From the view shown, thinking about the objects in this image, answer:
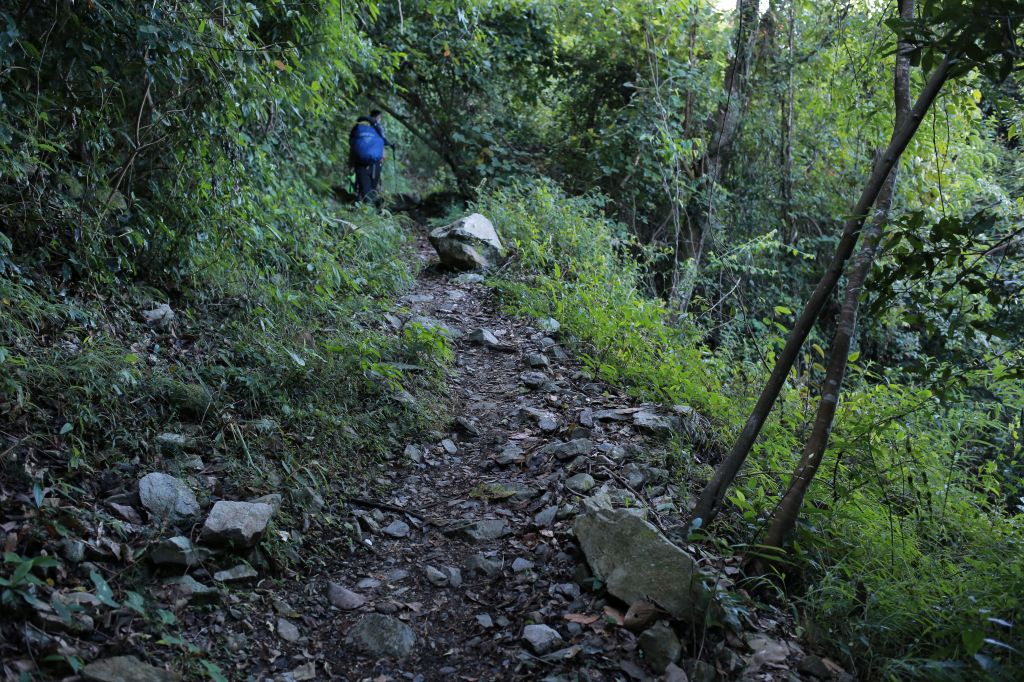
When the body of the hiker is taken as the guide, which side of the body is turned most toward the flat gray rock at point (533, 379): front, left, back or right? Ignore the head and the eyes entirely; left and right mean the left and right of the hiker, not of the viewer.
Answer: back

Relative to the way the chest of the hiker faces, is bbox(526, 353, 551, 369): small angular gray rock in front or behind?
behind

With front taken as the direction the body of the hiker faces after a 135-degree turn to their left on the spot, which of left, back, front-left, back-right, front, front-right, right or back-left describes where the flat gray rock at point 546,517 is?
front-left

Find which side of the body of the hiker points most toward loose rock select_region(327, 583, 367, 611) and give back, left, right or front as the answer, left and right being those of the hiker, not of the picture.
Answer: back

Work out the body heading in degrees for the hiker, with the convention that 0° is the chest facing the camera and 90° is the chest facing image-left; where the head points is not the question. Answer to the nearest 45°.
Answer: approximately 180°

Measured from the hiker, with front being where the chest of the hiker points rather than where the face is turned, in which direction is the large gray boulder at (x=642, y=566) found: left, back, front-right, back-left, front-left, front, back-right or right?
back

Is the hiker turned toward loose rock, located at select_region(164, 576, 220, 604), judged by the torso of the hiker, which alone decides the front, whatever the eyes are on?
no

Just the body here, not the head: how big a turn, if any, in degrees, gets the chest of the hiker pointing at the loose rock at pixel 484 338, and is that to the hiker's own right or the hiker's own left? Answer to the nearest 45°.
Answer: approximately 180°

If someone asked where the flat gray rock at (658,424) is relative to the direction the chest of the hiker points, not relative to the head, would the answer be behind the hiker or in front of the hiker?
behind

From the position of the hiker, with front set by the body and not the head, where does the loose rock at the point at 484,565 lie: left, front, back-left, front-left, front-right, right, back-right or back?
back

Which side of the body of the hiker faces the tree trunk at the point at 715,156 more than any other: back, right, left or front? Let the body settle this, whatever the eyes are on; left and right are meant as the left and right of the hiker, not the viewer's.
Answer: right

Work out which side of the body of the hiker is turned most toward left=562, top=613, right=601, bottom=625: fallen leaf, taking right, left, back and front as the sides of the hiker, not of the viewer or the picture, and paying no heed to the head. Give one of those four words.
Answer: back

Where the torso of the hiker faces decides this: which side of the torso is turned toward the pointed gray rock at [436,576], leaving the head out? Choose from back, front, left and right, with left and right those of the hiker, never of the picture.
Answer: back

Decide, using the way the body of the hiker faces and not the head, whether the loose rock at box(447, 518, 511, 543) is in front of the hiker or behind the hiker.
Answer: behind

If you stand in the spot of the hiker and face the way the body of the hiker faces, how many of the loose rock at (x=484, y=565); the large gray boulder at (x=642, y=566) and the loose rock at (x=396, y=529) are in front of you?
0

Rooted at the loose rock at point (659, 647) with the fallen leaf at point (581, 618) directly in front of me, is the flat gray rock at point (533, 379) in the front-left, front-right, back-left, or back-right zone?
front-right

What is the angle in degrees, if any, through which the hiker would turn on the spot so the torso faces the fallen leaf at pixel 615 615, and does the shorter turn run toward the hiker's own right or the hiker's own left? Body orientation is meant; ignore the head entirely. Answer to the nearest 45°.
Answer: approximately 180°

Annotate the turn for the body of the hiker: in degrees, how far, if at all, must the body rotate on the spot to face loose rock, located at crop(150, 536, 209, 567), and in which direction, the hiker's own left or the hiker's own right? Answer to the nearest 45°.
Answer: approximately 180°

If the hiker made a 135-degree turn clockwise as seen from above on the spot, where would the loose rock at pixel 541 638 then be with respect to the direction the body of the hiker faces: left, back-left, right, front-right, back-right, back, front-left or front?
front-right

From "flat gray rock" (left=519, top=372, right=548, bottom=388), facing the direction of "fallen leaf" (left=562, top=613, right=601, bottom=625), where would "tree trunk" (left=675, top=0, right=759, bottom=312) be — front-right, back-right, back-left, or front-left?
back-left

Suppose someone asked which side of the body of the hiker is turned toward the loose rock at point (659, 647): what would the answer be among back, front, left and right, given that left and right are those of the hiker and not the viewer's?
back
